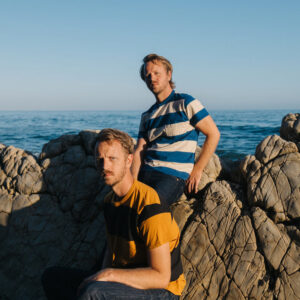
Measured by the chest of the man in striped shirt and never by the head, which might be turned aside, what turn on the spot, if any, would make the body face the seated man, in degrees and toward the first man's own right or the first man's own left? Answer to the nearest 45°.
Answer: approximately 45° to the first man's own left

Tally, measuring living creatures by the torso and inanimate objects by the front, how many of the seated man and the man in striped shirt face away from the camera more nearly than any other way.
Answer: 0

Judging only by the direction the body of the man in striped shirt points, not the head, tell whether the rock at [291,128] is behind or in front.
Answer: behind

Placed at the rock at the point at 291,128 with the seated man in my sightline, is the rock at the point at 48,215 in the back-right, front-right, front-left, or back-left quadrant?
front-right

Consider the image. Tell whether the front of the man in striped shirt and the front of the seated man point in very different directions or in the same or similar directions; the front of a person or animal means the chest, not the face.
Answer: same or similar directions

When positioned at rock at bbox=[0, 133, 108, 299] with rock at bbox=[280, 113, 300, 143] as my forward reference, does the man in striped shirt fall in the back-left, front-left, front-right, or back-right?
front-right

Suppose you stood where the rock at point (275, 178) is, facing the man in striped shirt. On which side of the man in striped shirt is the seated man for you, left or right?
left

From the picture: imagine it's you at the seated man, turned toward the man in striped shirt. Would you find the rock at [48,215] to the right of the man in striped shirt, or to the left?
left

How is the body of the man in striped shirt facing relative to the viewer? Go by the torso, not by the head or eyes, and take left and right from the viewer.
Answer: facing the viewer and to the left of the viewer
